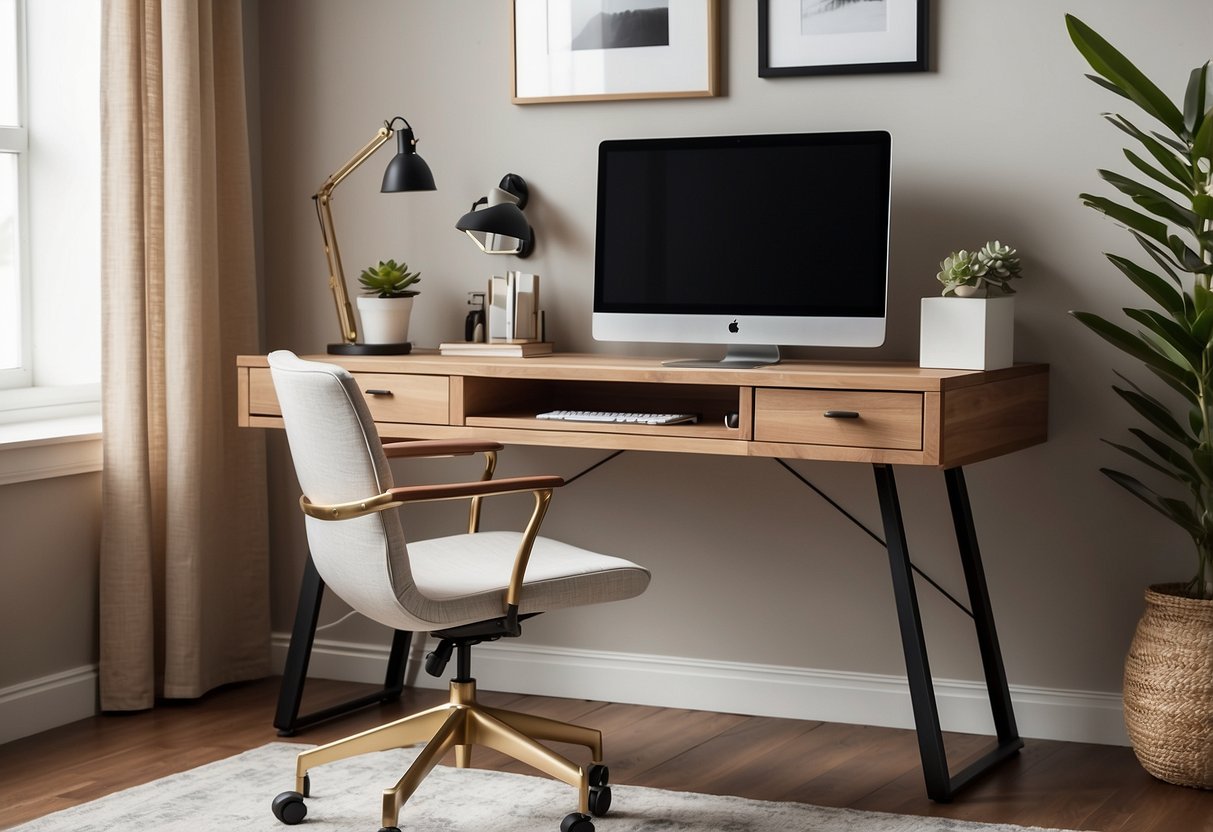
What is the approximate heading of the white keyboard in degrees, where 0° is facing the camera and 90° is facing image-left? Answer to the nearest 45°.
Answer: approximately 0°

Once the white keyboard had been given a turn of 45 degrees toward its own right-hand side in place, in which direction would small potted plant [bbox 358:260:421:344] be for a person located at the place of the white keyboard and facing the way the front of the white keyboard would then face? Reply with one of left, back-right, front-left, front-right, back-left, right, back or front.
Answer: right

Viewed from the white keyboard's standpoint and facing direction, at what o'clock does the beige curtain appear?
The beige curtain is roughly at 4 o'clock from the white keyboard.

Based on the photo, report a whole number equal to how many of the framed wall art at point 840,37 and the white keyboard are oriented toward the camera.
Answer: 2

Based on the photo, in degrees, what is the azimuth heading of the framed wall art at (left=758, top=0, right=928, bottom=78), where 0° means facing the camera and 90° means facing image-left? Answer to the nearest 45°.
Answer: approximately 0°

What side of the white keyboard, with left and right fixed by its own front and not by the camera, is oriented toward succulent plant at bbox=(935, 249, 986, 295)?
left

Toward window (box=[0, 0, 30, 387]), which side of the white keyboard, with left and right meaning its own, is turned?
right

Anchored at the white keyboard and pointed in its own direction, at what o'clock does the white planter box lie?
The white planter box is roughly at 9 o'clock from the white keyboard.

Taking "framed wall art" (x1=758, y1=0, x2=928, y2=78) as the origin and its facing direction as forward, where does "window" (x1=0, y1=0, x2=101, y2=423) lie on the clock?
The window is roughly at 3 o'clock from the framed wall art.

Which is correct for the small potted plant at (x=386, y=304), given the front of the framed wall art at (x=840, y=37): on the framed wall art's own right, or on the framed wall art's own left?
on the framed wall art's own right
